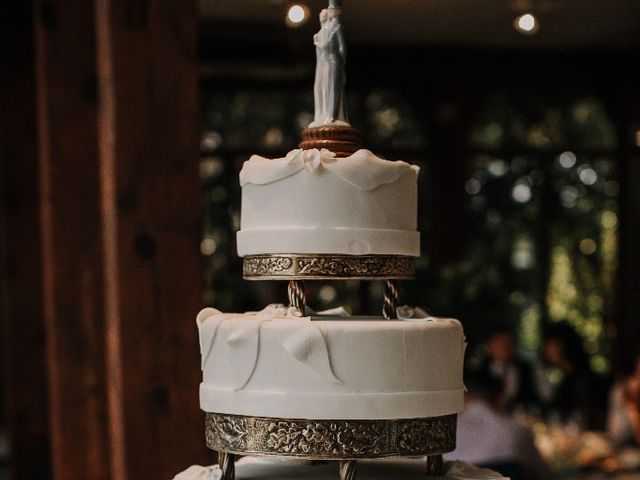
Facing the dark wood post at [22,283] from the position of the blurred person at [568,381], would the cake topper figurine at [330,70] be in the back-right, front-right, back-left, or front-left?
front-left

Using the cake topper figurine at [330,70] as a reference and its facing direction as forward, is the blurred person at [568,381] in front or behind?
behind

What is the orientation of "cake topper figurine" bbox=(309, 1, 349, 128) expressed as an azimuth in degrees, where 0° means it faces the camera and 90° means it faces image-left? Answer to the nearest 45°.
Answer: approximately 45°

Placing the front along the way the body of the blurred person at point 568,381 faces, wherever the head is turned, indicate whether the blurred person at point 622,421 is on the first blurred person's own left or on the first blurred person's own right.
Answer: on the first blurred person's own left

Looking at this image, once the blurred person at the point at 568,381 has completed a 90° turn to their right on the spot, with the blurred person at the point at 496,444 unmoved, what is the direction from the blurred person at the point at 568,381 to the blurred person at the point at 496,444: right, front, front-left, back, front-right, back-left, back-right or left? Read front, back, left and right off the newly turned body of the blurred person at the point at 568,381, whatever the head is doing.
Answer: back-left

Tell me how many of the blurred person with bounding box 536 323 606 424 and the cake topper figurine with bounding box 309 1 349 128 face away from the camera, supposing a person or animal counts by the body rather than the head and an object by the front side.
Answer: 0

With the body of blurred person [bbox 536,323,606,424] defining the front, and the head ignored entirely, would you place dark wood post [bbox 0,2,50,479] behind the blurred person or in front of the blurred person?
in front

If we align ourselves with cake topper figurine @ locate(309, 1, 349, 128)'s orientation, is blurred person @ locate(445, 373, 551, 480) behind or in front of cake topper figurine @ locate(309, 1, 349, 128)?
behind

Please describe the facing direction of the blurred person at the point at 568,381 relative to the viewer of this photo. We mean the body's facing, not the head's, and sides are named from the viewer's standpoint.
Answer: facing the viewer and to the left of the viewer

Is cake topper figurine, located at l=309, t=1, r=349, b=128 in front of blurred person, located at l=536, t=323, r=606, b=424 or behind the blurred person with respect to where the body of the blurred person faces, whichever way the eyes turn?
in front

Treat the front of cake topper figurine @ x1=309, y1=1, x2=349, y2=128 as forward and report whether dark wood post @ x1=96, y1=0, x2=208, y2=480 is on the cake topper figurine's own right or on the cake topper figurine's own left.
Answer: on the cake topper figurine's own right

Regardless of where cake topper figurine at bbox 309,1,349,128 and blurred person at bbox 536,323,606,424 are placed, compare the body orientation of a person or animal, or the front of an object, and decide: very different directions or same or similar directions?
same or similar directions
